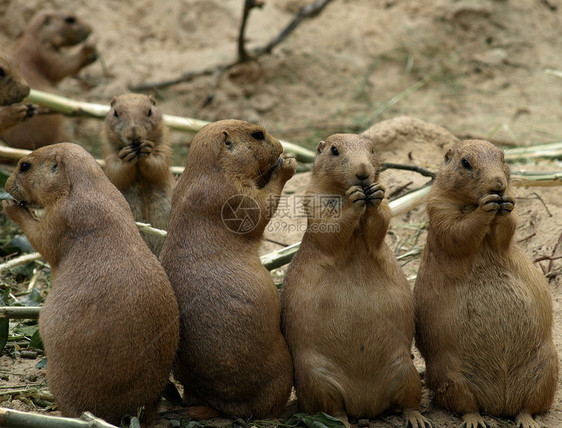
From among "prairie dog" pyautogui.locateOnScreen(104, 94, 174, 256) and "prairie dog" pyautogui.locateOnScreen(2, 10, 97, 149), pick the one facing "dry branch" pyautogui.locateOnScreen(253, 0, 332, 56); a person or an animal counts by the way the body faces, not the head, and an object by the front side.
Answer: "prairie dog" pyautogui.locateOnScreen(2, 10, 97, 149)

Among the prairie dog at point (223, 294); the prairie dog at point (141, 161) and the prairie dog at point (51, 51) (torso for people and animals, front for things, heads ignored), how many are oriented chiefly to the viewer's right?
2

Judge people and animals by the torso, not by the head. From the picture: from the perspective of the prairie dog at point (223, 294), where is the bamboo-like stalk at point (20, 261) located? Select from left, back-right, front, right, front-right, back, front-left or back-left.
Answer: back-left

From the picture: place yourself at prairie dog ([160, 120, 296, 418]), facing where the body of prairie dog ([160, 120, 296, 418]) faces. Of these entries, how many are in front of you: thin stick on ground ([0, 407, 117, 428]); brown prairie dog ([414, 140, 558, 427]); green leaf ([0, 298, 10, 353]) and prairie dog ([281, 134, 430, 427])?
2

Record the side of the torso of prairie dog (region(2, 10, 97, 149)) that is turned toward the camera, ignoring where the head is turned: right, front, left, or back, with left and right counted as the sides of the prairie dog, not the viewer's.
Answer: right

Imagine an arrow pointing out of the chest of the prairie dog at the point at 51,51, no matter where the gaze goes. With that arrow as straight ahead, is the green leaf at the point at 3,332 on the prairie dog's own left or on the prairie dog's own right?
on the prairie dog's own right

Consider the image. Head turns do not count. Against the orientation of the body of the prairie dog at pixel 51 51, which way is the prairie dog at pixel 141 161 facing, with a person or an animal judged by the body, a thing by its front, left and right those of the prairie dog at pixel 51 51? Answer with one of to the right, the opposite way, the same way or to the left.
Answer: to the right

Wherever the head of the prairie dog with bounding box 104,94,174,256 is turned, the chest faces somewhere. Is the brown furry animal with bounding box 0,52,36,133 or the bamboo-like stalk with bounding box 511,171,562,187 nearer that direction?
the bamboo-like stalk

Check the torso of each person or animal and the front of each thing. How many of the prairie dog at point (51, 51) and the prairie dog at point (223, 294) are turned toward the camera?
0

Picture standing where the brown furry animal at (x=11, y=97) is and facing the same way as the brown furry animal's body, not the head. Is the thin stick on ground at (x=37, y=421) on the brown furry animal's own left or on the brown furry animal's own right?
on the brown furry animal's own right

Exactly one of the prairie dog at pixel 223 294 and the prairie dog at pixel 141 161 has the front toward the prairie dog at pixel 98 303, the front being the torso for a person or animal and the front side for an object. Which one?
the prairie dog at pixel 141 161

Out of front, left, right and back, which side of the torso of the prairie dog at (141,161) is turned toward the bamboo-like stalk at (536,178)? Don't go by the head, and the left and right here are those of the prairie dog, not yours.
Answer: left

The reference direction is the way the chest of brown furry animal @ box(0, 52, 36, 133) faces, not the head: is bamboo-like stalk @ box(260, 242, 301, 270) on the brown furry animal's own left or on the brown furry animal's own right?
on the brown furry animal's own right

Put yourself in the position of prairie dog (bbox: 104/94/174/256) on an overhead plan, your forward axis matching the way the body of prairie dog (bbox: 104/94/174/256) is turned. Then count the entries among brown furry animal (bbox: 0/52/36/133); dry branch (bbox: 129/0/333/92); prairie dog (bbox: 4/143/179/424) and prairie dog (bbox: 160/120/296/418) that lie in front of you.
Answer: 2

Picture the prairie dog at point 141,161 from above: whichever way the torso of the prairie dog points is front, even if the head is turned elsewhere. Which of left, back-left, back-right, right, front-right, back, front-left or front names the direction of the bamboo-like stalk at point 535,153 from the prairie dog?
left

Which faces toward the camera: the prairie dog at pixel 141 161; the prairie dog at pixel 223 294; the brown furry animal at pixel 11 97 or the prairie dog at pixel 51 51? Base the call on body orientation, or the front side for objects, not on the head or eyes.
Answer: the prairie dog at pixel 141 161

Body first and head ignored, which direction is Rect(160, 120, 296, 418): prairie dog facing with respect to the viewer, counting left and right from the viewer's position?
facing to the right of the viewer

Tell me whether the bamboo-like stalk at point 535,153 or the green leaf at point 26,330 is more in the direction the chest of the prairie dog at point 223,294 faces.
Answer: the bamboo-like stalk

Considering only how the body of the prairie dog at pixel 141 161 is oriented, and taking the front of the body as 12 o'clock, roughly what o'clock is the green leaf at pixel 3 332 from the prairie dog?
The green leaf is roughly at 1 o'clock from the prairie dog.
